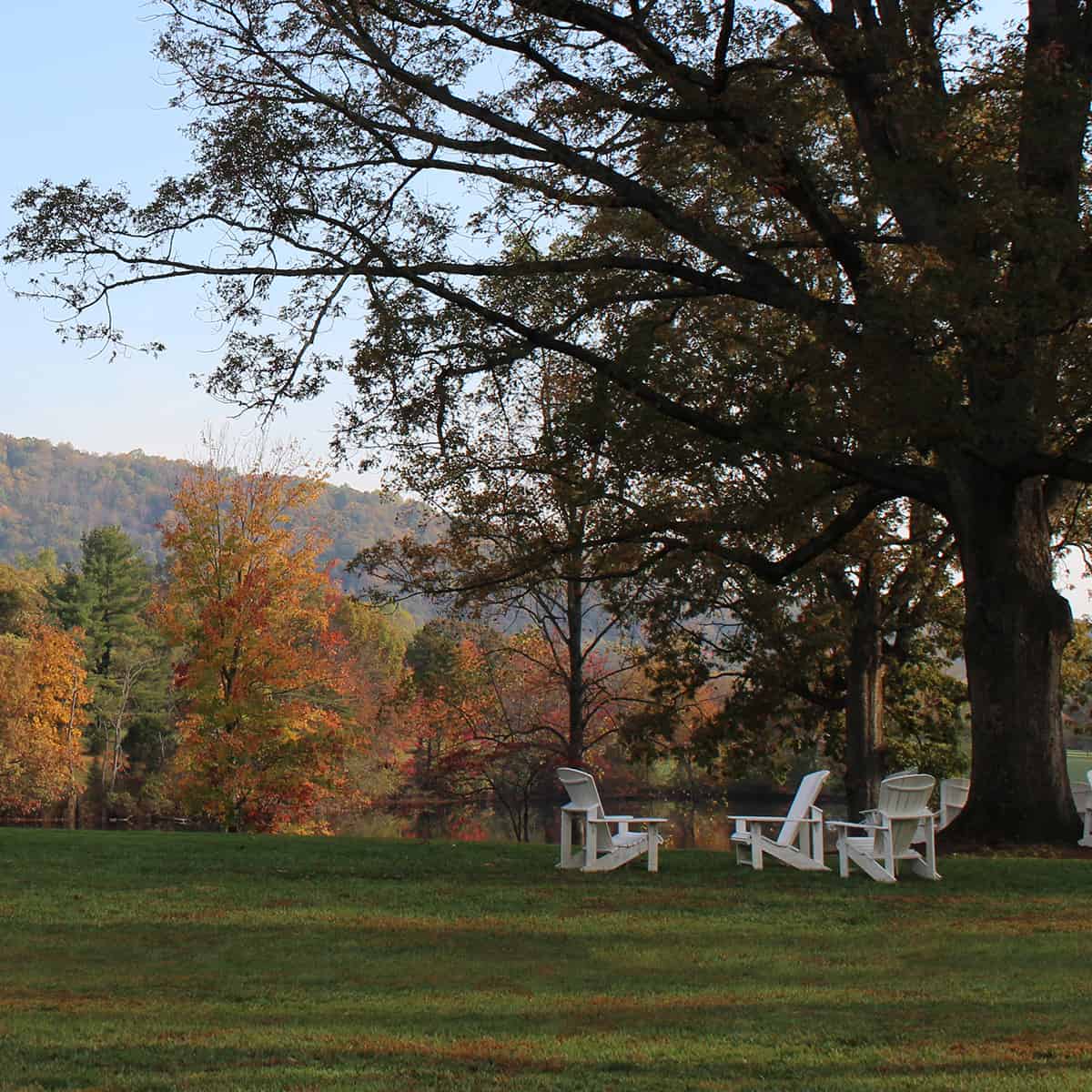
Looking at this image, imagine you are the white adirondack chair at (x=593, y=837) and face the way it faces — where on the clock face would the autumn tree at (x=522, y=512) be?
The autumn tree is roughly at 10 o'clock from the white adirondack chair.

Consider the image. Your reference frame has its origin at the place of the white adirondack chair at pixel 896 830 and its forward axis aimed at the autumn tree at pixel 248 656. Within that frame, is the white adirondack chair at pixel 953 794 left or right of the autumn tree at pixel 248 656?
right

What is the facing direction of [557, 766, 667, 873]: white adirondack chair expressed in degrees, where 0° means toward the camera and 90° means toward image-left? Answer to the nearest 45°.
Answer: approximately 225°

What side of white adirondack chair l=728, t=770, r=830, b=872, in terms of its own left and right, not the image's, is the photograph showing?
left

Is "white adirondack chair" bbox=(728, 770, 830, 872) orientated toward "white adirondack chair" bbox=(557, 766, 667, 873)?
yes

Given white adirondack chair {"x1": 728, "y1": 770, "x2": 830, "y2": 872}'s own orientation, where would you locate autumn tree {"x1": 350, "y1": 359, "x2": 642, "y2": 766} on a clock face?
The autumn tree is roughly at 2 o'clock from the white adirondack chair.

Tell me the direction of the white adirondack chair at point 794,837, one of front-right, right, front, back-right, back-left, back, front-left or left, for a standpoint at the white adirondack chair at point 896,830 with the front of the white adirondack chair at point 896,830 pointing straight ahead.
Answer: front

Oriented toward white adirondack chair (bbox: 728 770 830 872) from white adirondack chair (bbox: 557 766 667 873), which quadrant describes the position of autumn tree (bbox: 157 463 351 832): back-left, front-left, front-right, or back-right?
back-left

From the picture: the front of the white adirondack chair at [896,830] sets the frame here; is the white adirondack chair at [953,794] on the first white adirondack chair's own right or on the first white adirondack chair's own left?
on the first white adirondack chair's own right

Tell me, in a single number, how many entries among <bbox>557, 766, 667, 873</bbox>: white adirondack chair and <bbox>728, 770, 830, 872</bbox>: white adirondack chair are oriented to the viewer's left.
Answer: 1
